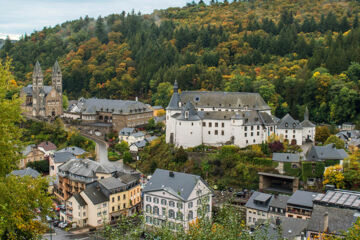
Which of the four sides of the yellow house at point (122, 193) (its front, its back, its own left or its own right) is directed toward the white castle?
left

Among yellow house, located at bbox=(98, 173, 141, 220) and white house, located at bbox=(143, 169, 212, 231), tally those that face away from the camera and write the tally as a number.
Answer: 0

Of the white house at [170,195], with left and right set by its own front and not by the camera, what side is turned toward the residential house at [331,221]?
left

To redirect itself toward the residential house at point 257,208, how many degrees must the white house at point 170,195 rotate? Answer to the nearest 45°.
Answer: approximately 135° to its left

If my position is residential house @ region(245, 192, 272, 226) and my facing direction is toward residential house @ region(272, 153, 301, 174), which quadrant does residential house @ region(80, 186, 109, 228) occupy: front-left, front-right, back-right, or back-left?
back-left

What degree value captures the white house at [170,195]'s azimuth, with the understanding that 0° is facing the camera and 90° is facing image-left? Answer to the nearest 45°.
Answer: approximately 45°

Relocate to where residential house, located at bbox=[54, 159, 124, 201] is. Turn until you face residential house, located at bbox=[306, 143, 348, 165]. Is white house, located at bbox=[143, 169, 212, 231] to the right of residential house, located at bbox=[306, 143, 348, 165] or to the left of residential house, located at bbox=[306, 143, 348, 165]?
right

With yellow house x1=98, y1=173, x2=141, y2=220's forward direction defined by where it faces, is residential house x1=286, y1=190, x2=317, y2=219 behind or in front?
in front

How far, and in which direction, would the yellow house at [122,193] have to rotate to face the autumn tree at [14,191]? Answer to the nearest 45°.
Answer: approximately 45° to its right
